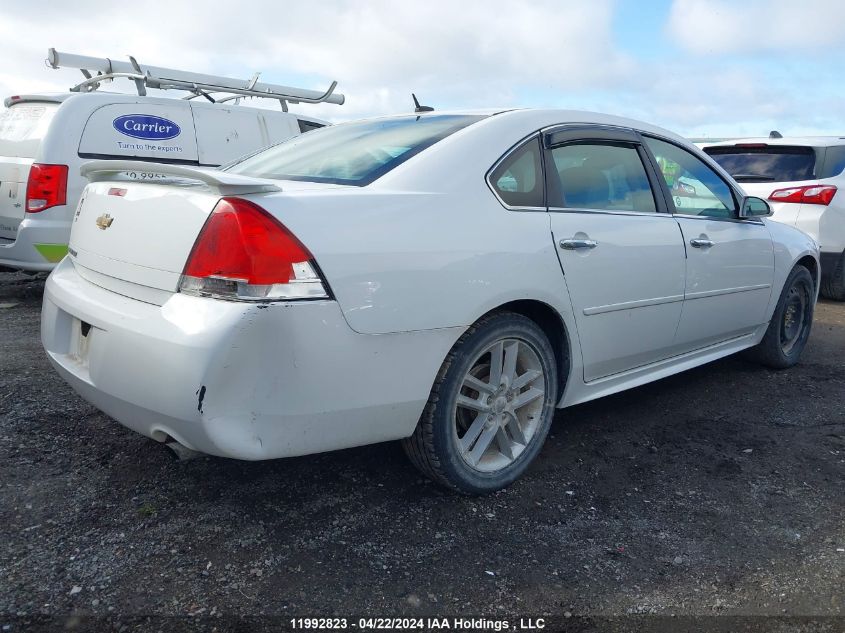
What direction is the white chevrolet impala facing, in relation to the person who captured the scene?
facing away from the viewer and to the right of the viewer

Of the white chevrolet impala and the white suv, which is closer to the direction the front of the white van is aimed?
the white suv

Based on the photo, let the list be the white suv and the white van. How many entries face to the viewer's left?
0

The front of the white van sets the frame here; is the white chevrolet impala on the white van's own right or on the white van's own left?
on the white van's own right

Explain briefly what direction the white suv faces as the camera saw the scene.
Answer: facing away from the viewer and to the right of the viewer

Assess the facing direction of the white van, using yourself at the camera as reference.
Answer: facing away from the viewer and to the right of the viewer

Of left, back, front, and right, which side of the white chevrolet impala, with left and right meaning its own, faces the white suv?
front

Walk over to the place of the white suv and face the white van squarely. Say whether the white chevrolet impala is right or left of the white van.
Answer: left

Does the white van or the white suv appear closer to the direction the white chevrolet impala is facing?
the white suv

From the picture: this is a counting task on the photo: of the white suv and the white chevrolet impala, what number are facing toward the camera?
0

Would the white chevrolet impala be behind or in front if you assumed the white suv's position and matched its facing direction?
behind

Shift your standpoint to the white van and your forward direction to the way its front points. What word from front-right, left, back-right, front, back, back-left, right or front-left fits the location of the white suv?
front-right

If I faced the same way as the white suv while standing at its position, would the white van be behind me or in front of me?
behind

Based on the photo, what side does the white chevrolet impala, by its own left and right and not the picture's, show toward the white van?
left
